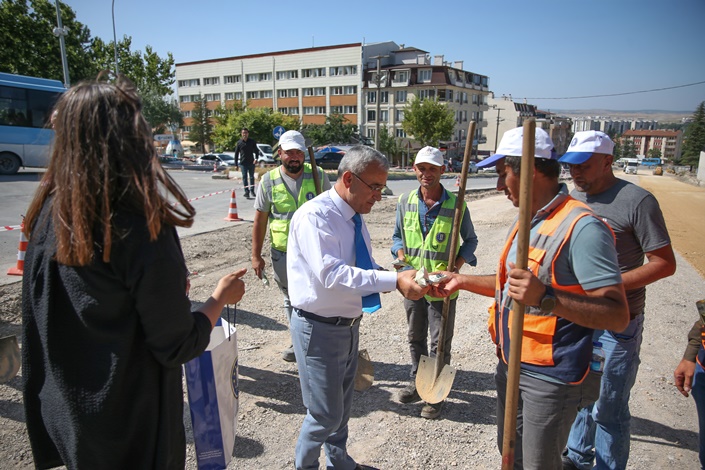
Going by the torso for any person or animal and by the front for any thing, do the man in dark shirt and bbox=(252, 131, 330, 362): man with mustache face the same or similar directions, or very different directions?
same or similar directions

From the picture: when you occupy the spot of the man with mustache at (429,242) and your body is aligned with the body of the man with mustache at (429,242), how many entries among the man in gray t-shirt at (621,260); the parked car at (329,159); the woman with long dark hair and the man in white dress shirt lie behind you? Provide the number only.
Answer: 1

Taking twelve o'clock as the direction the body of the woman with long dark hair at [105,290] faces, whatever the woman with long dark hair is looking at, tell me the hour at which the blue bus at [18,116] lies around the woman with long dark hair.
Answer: The blue bus is roughly at 10 o'clock from the woman with long dark hair.

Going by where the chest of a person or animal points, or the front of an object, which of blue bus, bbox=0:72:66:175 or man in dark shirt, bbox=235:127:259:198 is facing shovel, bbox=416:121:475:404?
the man in dark shirt

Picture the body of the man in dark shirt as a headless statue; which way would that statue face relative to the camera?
toward the camera

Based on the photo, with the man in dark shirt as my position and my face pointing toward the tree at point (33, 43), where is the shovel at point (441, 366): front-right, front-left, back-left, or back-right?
back-left

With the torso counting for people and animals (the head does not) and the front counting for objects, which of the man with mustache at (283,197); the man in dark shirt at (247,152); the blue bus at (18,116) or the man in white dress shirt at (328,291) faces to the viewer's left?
the blue bus

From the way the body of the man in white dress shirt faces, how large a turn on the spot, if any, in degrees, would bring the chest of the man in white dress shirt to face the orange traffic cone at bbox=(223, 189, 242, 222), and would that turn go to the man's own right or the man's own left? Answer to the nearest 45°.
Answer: approximately 90° to the man's own left

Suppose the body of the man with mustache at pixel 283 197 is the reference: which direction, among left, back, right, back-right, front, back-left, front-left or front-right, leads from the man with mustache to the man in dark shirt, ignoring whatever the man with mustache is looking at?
back

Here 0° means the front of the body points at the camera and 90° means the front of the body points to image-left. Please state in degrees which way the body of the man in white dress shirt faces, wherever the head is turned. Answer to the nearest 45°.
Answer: approximately 270°

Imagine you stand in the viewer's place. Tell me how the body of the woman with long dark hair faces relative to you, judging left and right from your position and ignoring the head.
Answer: facing away from the viewer and to the right of the viewer

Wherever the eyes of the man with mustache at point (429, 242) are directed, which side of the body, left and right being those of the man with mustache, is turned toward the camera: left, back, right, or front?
front

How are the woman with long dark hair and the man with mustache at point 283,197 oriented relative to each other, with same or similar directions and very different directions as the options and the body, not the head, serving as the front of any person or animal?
very different directions

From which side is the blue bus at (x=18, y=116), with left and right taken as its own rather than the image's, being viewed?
left

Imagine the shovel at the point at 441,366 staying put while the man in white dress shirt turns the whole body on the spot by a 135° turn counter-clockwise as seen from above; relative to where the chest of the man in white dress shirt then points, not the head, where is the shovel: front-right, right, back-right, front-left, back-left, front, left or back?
right

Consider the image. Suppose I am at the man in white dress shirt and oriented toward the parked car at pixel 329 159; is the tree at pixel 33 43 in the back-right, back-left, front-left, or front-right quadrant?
front-left

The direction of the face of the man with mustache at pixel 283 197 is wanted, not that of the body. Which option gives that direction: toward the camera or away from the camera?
toward the camera

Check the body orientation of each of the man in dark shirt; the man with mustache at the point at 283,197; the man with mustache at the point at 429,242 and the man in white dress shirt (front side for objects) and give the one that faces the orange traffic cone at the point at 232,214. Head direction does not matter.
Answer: the man in dark shirt

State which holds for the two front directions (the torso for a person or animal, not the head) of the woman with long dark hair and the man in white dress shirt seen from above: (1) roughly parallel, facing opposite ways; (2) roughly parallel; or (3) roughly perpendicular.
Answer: roughly perpendicular
